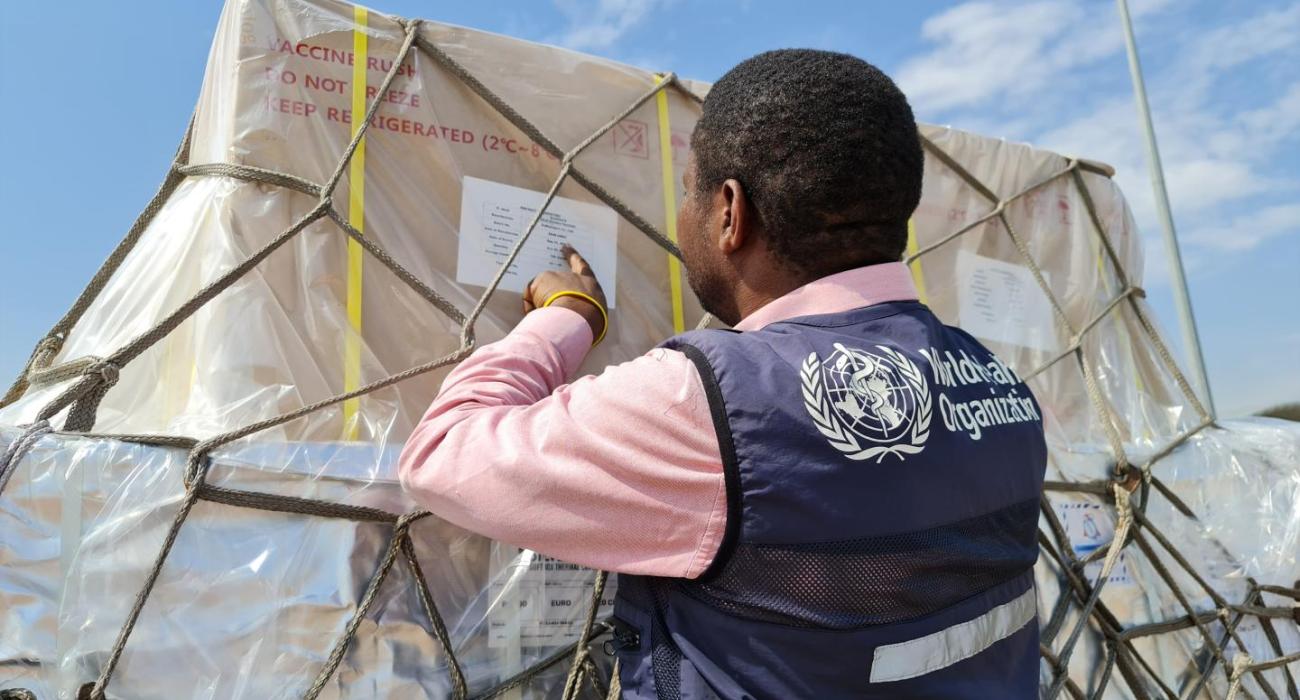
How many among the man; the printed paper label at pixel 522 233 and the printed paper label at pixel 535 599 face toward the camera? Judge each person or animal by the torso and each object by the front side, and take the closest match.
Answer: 2

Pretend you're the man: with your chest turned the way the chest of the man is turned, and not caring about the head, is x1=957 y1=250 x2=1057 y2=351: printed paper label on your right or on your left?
on your right

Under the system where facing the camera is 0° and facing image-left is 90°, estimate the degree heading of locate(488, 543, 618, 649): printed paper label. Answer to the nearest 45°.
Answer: approximately 0°

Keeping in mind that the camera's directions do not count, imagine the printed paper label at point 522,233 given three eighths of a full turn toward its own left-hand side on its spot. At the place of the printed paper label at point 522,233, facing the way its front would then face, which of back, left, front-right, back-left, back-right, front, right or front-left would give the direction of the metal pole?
front

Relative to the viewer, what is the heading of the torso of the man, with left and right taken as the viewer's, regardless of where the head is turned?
facing away from the viewer and to the left of the viewer

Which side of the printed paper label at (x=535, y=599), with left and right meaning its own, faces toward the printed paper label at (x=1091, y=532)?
left

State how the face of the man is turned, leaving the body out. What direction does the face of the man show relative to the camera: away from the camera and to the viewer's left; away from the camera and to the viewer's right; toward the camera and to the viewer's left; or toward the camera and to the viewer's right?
away from the camera and to the viewer's left
